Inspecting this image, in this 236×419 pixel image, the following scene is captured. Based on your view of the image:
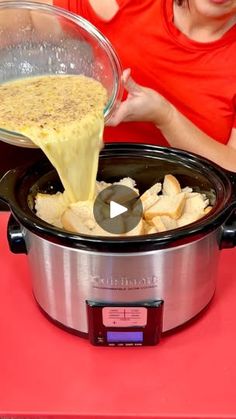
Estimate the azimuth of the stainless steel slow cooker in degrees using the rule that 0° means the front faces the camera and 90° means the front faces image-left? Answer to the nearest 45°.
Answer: approximately 0°

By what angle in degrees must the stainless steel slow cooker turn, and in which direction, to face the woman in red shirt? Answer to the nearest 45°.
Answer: approximately 180°
